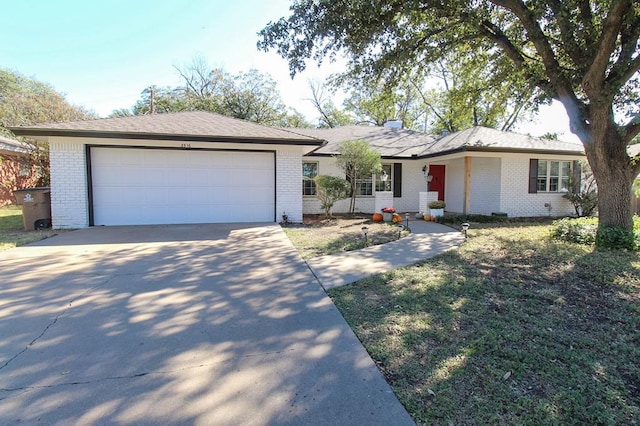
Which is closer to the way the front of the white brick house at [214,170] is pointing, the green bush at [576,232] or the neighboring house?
the green bush

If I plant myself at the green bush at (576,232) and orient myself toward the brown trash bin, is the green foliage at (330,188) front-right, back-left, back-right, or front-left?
front-right

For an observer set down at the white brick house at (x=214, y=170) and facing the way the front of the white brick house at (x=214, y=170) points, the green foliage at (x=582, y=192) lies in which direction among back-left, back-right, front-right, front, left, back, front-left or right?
left

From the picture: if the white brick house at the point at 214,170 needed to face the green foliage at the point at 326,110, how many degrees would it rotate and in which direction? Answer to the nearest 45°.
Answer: approximately 180°

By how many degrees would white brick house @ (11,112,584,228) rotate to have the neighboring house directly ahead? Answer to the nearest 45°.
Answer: approximately 135° to its right

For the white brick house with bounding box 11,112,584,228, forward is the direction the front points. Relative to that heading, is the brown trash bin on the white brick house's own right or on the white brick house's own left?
on the white brick house's own right

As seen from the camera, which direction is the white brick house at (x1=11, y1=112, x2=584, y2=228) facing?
toward the camera

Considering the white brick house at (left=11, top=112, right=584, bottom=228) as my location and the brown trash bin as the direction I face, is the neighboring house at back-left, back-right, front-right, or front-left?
front-right

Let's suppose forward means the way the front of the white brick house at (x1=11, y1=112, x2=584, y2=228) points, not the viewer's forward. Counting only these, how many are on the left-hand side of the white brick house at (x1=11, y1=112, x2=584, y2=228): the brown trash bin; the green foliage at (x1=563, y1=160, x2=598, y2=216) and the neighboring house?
1
